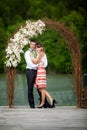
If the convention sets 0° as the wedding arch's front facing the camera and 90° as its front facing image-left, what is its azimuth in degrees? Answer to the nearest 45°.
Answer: approximately 0°
